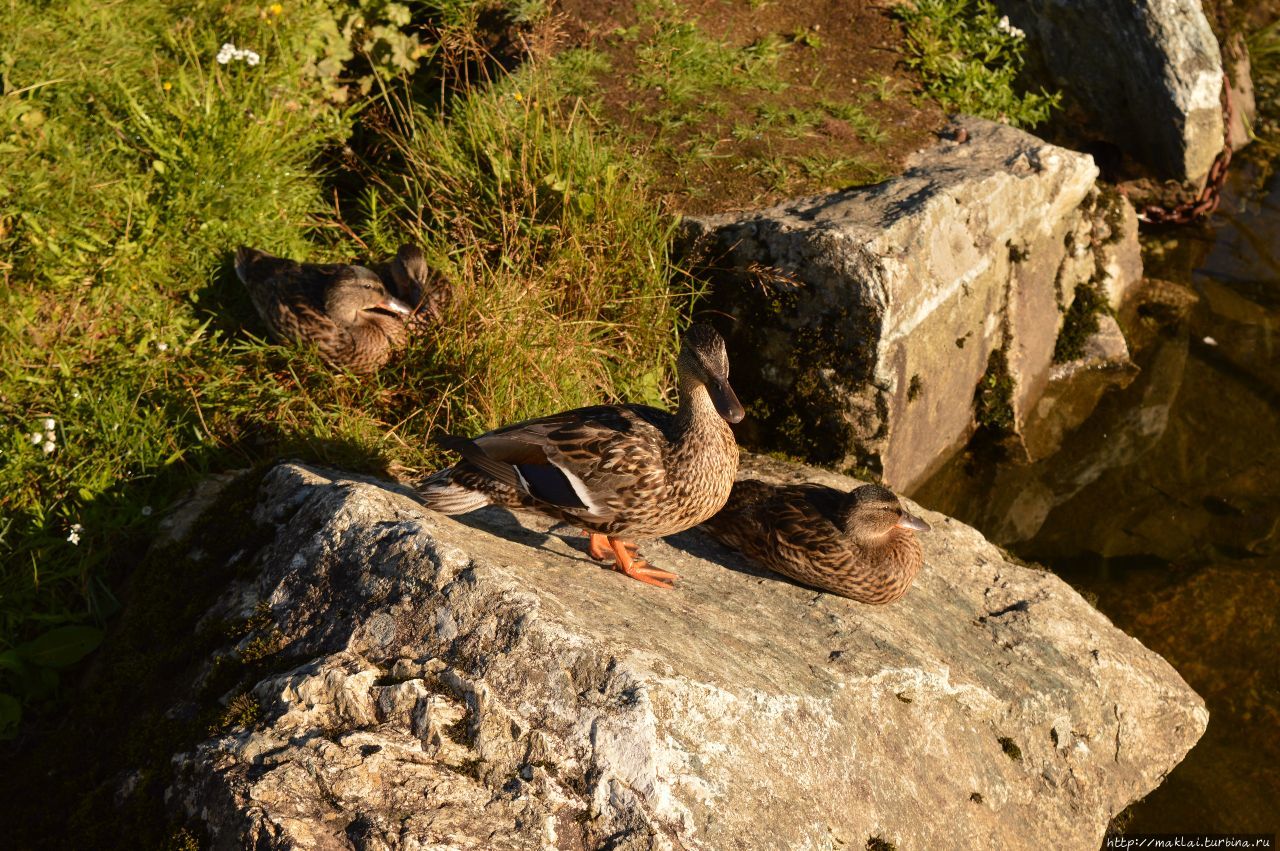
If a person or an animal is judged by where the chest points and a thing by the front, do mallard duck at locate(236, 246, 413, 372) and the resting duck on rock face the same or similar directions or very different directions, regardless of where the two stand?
same or similar directions

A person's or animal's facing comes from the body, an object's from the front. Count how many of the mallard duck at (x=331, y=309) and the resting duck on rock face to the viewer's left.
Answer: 0

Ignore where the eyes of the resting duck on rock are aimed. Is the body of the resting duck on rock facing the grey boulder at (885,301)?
no

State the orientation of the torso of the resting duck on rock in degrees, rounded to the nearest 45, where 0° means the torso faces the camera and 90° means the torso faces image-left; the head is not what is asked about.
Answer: approximately 315°

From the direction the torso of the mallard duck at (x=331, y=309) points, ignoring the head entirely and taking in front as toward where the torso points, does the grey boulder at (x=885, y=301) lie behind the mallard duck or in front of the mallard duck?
in front

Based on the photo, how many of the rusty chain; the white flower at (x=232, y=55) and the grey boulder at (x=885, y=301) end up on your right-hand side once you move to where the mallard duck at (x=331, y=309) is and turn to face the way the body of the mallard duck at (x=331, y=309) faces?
0

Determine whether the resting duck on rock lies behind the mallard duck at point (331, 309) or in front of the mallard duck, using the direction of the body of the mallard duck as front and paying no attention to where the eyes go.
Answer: in front

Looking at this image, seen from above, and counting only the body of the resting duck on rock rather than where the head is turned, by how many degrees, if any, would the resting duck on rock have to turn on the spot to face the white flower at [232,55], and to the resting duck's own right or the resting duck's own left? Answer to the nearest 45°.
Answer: approximately 180°

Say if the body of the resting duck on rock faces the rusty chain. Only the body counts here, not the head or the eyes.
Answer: no

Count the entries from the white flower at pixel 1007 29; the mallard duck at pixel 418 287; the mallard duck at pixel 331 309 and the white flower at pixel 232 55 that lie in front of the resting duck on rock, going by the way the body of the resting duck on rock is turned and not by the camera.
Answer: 0

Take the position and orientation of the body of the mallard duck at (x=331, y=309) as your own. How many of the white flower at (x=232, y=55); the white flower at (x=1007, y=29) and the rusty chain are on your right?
0

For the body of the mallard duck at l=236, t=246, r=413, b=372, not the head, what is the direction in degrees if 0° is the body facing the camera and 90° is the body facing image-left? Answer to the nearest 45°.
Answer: approximately 315°
